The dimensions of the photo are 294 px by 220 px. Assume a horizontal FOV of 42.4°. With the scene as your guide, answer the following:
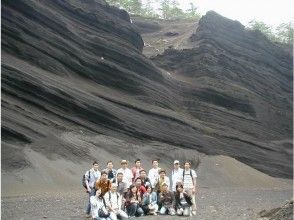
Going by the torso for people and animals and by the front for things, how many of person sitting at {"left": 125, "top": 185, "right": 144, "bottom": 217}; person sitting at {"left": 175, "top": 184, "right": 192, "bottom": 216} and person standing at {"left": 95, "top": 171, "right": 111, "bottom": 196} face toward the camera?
3

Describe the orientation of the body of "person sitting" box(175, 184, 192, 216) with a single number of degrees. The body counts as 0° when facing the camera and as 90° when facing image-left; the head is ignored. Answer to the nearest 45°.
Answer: approximately 0°

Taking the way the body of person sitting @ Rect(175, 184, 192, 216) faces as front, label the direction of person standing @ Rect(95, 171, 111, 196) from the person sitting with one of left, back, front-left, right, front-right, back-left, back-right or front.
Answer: front-right
